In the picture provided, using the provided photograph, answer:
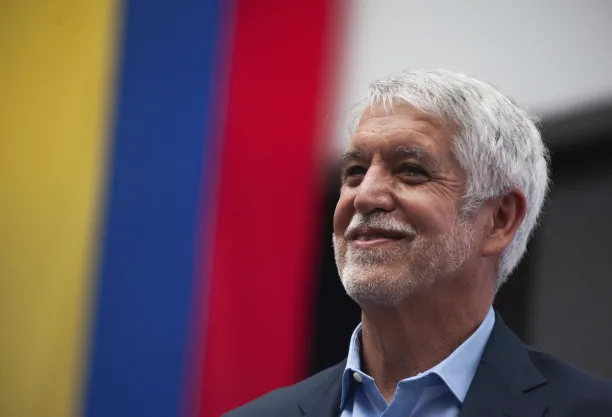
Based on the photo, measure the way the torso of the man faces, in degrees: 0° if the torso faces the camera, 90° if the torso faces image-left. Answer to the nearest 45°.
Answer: approximately 45°

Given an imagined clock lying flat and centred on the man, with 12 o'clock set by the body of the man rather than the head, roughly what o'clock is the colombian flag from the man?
The colombian flag is roughly at 3 o'clock from the man.
